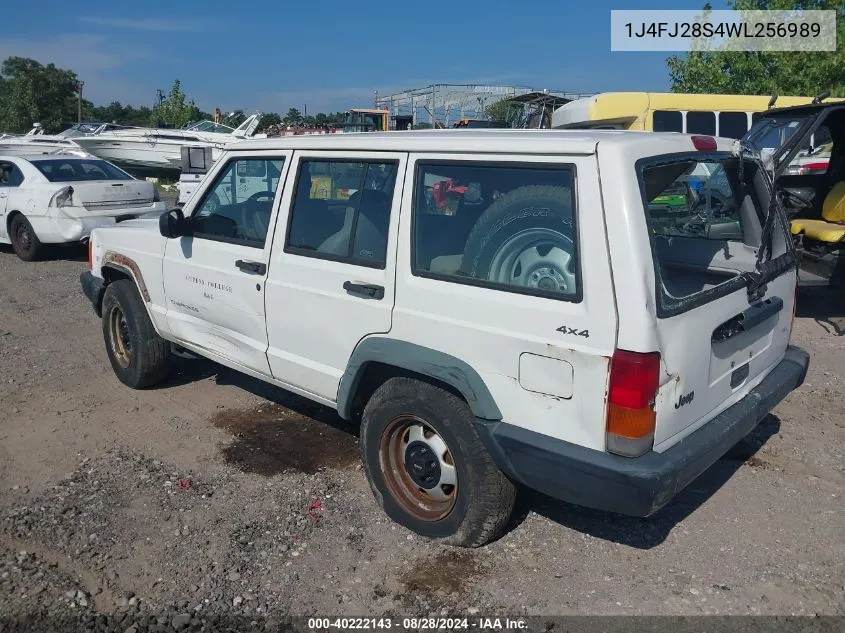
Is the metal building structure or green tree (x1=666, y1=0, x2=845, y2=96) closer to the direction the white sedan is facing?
the metal building structure

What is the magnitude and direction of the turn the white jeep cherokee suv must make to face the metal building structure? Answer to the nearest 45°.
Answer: approximately 45° to its right

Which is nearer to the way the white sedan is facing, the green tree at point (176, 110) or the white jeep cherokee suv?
the green tree

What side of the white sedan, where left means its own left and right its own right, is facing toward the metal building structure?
right

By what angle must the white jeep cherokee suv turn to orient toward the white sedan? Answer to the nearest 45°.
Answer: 0° — it already faces it

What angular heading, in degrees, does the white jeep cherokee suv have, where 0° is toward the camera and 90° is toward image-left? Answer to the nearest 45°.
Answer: approximately 135°

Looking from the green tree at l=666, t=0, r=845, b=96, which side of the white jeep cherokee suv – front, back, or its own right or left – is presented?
right

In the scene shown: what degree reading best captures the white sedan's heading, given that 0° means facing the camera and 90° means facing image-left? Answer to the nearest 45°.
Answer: approximately 135°

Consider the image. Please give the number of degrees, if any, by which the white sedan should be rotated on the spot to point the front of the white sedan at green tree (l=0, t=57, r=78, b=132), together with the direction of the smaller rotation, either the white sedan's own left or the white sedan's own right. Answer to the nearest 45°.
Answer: approximately 45° to the white sedan's own right

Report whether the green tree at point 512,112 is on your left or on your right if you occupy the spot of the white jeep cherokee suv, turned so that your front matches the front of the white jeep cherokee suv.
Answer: on your right

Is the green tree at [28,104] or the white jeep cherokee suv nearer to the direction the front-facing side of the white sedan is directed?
the green tree

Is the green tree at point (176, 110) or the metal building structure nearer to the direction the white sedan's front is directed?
the green tree
